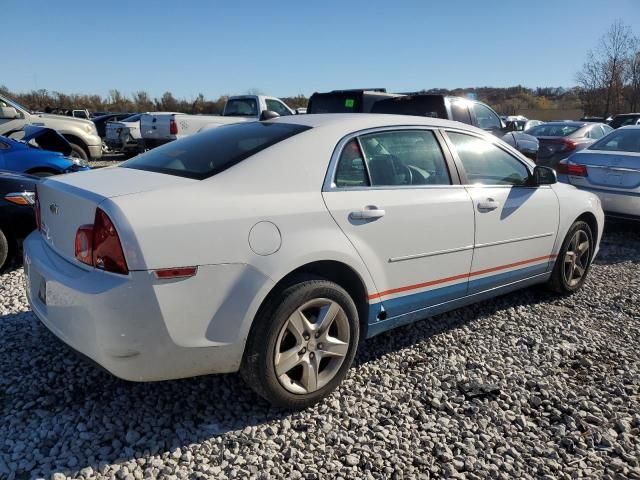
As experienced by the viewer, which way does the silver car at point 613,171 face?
facing away from the viewer and to the right of the viewer

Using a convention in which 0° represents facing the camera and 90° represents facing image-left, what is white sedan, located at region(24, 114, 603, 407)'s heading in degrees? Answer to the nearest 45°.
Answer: approximately 225°

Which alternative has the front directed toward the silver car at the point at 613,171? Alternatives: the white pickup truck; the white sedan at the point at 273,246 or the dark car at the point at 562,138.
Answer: the white sedan

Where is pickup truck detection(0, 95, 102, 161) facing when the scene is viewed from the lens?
facing to the right of the viewer

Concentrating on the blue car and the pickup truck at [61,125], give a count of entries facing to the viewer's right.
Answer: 2

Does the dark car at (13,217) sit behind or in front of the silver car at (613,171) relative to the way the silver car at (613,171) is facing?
behind

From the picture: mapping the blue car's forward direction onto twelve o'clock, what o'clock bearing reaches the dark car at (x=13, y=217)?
The dark car is roughly at 3 o'clock from the blue car.

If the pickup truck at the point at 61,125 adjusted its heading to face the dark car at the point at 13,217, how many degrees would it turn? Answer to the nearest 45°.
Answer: approximately 90° to its right

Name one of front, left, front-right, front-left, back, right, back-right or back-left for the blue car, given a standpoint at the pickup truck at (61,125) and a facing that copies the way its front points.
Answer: right

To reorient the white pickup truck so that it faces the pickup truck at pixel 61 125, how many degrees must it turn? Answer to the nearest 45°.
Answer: approximately 180°

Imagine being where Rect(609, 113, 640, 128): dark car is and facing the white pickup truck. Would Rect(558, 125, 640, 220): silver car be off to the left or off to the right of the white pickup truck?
left

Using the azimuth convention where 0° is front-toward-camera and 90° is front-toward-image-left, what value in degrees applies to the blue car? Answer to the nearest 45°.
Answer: approximately 270°

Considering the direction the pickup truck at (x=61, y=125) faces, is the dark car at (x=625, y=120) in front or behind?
in front

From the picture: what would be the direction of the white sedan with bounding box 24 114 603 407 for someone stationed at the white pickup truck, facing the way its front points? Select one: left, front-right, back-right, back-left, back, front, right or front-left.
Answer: back-right

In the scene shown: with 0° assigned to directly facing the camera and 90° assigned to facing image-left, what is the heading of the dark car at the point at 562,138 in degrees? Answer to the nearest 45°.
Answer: approximately 225°
